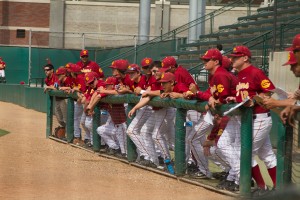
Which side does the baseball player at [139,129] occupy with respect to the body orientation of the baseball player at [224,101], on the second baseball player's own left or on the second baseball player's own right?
on the second baseball player's own right

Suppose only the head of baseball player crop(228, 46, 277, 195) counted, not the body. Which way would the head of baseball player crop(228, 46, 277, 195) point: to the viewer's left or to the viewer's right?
to the viewer's left

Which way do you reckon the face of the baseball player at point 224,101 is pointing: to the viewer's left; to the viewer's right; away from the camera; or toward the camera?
to the viewer's left

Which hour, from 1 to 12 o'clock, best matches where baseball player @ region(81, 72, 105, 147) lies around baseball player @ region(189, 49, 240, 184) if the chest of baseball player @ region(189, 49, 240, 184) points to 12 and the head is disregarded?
baseball player @ region(81, 72, 105, 147) is roughly at 2 o'clock from baseball player @ region(189, 49, 240, 184).

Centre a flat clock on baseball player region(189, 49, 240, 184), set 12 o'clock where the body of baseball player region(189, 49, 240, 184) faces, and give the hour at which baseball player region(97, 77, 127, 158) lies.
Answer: baseball player region(97, 77, 127, 158) is roughly at 2 o'clock from baseball player region(189, 49, 240, 184).

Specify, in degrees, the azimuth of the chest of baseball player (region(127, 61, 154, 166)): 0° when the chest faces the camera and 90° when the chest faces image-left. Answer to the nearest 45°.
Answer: approximately 45°

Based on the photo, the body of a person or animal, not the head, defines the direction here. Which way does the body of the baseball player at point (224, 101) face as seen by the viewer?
to the viewer's left

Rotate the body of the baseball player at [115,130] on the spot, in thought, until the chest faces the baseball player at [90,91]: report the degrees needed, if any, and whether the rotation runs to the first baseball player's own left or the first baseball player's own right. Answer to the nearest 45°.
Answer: approximately 90° to the first baseball player's own right

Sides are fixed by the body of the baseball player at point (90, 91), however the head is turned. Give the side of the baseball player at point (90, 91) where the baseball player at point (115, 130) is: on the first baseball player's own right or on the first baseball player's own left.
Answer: on the first baseball player's own left

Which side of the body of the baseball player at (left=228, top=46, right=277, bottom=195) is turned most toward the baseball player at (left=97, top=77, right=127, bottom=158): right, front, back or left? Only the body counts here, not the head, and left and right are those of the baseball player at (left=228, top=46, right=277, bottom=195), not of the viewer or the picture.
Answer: right

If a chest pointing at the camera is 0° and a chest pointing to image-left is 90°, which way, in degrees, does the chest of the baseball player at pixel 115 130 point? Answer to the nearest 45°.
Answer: approximately 45°
